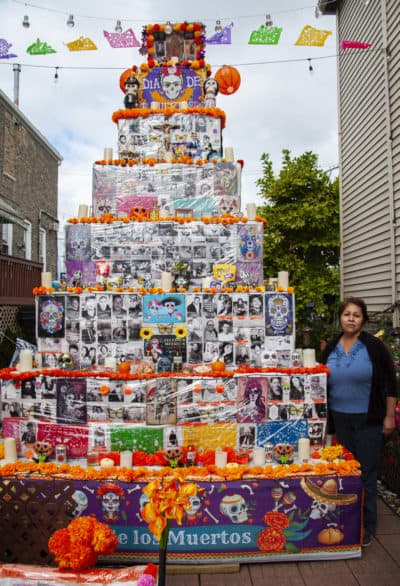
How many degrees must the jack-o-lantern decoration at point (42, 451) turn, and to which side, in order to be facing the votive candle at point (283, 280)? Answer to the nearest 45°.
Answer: approximately 90° to its left

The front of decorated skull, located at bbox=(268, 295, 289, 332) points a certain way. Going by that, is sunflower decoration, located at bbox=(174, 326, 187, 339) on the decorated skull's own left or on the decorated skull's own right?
on the decorated skull's own right

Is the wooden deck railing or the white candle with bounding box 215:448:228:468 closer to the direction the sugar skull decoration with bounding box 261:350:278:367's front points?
the white candle

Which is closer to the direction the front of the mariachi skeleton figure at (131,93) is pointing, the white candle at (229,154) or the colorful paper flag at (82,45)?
the white candle

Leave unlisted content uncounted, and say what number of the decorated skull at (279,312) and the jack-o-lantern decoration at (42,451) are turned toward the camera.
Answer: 2

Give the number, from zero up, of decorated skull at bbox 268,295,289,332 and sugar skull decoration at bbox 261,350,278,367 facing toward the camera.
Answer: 2

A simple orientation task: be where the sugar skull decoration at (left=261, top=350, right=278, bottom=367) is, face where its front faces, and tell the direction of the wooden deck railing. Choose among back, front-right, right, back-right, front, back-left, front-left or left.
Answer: back-right

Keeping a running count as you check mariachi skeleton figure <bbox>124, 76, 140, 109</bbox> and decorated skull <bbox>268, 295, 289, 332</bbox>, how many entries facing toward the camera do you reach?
2

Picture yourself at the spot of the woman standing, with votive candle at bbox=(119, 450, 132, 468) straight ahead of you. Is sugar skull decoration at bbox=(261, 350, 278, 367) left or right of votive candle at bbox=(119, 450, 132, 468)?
right
